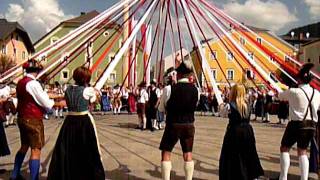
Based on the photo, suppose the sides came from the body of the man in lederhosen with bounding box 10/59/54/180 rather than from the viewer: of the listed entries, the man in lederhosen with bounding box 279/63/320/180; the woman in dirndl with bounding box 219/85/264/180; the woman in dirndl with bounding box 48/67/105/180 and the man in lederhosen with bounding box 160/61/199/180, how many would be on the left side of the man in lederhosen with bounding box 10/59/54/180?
0

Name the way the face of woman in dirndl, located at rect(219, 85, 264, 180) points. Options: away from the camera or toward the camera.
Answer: away from the camera

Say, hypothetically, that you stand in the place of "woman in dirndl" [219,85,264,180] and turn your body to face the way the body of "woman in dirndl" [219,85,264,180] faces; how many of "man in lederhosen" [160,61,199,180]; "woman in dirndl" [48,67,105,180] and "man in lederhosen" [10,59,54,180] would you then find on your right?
0

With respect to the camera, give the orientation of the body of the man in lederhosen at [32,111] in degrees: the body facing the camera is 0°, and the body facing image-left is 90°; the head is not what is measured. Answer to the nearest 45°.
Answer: approximately 225°

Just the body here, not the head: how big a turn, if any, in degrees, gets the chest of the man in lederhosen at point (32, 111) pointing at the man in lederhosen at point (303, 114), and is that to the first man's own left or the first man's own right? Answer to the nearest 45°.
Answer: approximately 45° to the first man's own right

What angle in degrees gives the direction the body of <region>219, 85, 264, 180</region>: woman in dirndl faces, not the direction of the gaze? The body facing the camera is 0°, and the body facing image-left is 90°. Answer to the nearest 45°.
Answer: approximately 180°

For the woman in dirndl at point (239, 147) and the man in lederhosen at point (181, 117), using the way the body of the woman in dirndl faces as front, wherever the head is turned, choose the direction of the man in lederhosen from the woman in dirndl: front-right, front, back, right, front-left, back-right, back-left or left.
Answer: left

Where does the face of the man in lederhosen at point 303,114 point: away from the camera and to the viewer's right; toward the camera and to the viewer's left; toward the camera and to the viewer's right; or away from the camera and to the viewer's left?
away from the camera and to the viewer's left

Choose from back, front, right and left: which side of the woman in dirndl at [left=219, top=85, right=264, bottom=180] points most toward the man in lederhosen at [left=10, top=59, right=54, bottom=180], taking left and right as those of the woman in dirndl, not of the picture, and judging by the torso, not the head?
left

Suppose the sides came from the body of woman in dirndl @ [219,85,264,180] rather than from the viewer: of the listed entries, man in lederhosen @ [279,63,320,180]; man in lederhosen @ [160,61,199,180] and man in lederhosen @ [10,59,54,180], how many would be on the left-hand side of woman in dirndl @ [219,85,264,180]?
2

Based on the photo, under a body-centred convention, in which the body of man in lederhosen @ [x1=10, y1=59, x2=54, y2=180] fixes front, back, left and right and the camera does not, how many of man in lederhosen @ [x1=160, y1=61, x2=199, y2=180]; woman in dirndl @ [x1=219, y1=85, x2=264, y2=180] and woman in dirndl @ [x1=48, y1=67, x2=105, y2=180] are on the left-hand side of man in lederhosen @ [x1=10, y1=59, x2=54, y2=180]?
0
